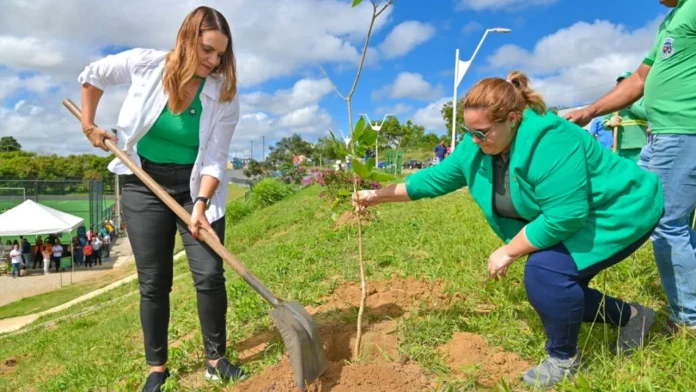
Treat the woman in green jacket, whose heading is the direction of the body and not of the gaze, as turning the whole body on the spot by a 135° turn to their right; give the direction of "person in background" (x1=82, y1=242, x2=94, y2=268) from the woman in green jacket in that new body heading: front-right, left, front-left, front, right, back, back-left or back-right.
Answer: front-left

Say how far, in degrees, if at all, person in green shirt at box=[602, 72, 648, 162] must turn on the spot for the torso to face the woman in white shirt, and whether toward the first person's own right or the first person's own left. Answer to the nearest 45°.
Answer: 0° — they already face them

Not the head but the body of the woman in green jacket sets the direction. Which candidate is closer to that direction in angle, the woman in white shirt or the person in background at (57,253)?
the woman in white shirt

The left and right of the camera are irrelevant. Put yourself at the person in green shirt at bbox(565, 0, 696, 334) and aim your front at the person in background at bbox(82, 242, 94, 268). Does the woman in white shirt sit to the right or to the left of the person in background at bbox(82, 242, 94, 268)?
left

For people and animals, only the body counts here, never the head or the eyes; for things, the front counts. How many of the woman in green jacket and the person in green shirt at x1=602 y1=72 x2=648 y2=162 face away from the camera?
0

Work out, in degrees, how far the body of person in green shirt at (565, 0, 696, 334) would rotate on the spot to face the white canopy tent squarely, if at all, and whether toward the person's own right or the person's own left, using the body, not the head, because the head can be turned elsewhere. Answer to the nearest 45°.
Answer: approximately 45° to the person's own right
